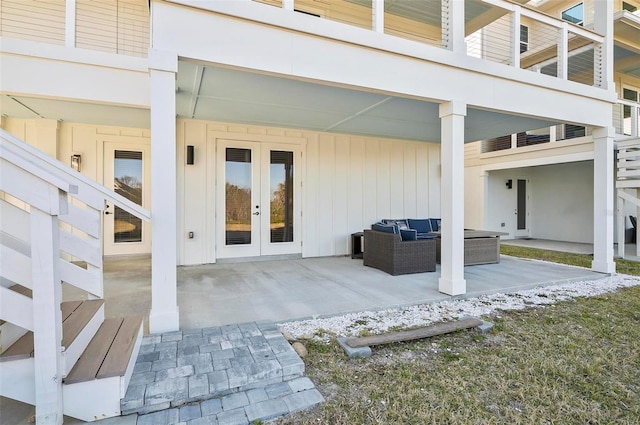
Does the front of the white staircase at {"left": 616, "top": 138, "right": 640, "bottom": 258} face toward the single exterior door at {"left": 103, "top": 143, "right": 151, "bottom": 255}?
no

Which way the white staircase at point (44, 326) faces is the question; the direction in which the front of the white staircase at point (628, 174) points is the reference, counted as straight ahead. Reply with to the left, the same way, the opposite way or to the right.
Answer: to the left

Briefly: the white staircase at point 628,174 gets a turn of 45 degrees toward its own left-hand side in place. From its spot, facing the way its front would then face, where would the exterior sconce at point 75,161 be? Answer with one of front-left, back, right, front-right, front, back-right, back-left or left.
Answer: back

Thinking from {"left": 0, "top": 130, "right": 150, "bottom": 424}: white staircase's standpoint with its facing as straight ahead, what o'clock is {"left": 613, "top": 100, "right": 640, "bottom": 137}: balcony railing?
The balcony railing is roughly at 12 o'clock from the white staircase.

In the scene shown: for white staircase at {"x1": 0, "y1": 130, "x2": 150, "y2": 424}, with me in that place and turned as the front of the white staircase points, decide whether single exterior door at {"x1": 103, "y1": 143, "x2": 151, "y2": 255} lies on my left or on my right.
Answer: on my left

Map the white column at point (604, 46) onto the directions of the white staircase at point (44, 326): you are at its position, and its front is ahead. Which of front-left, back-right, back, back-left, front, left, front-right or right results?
front

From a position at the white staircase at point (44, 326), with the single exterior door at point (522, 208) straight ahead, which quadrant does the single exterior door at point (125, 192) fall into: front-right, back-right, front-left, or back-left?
front-left

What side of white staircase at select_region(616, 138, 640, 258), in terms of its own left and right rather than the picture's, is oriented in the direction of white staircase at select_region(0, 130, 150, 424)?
back

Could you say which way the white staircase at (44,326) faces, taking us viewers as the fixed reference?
facing to the right of the viewer

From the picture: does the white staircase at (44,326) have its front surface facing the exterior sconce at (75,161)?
no

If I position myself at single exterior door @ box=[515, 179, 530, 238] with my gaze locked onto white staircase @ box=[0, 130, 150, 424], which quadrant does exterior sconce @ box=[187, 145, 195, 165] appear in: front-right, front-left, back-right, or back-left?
front-right
